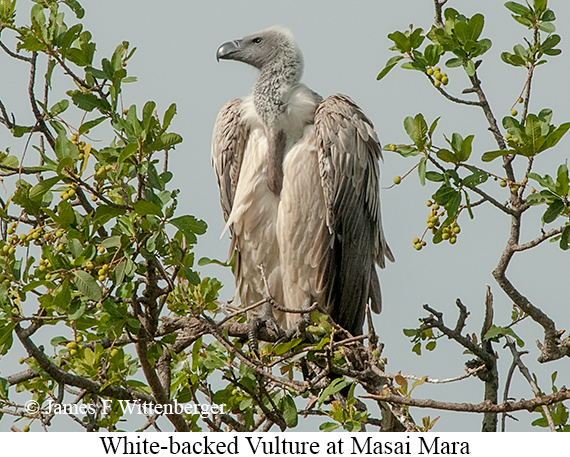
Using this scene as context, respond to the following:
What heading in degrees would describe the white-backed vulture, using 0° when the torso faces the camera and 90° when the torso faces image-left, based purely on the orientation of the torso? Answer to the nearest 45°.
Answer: approximately 45°
